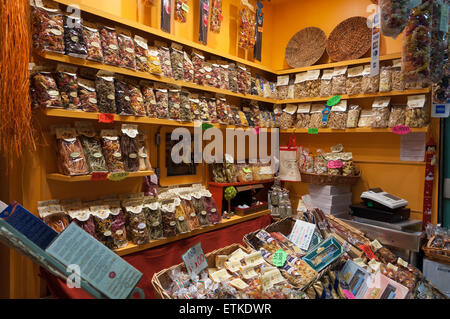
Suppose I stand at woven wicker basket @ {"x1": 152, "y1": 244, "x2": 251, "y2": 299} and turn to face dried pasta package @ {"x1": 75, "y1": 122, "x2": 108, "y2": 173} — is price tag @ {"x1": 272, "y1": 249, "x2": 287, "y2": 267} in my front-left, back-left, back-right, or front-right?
back-right

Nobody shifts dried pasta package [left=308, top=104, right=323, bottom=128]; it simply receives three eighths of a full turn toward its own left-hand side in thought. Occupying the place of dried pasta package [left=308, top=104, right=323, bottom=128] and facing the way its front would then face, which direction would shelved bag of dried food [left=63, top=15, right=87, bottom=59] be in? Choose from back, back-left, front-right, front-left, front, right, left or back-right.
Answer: back

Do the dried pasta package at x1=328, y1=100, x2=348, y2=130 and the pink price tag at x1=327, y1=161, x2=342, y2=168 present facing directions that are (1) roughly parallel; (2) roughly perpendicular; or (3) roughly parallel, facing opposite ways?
roughly parallel

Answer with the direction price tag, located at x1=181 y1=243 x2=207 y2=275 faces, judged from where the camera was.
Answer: facing the viewer

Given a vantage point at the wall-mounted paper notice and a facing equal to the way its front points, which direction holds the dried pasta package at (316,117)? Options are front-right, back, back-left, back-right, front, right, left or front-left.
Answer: right

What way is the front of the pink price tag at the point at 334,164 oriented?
toward the camera

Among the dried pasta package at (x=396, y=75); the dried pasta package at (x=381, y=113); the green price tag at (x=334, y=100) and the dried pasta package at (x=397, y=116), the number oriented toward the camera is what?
4

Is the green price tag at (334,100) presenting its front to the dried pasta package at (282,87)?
no

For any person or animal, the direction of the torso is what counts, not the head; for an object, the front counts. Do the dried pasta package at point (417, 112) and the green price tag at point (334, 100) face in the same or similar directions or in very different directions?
same or similar directions

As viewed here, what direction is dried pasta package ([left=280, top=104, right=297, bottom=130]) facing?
toward the camera

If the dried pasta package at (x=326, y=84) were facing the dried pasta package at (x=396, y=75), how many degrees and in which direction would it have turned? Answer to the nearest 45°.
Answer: approximately 45° to its left

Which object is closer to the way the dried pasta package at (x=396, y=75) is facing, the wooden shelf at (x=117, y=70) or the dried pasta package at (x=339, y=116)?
the wooden shelf

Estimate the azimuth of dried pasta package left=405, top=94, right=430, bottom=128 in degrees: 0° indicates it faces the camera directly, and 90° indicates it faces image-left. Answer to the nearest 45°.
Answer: approximately 0°

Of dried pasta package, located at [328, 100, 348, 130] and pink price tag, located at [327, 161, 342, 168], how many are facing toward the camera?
2

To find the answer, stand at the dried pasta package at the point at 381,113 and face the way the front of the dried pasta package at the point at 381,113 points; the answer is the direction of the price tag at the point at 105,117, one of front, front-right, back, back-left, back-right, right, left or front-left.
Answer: front-right

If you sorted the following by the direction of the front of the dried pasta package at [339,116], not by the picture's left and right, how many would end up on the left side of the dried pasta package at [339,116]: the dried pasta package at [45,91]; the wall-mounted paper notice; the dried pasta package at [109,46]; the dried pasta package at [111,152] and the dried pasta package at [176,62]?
1
